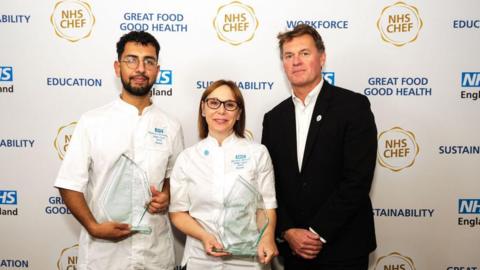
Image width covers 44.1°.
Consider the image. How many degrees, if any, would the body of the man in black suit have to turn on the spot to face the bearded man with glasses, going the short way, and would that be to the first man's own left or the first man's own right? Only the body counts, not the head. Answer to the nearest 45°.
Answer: approximately 45° to the first man's own right

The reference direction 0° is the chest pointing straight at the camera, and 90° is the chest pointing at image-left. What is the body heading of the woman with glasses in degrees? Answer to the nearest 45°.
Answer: approximately 0°

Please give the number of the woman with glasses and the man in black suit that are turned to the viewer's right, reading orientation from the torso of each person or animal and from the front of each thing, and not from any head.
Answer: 0
